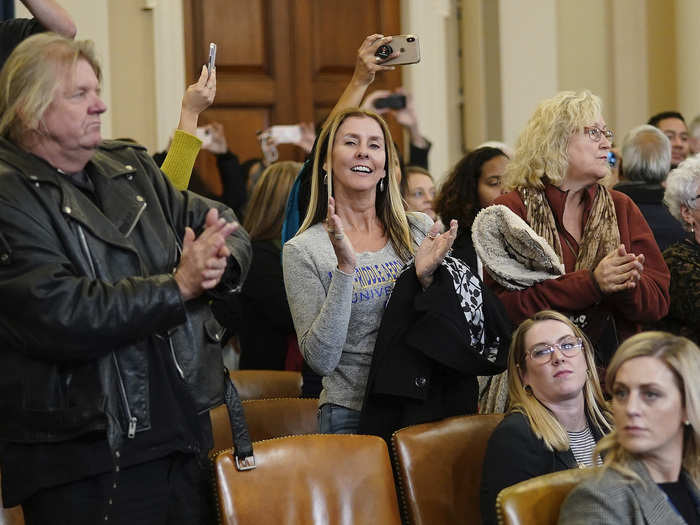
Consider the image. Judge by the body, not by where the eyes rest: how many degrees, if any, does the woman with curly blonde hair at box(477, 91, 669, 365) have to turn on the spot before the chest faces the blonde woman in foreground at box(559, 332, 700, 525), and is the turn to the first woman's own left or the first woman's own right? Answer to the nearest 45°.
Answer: approximately 45° to the first woman's own right

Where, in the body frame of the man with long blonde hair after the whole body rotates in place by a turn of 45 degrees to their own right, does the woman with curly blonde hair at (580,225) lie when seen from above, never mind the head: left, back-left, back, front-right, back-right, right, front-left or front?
back-left

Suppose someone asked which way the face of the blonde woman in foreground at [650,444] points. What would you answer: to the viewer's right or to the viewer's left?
to the viewer's left

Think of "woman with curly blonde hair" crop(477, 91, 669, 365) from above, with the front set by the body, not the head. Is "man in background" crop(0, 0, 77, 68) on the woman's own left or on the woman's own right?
on the woman's own right
